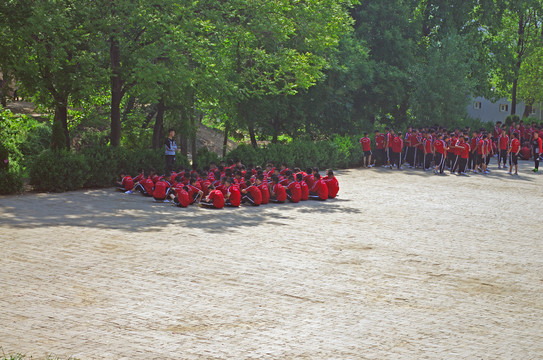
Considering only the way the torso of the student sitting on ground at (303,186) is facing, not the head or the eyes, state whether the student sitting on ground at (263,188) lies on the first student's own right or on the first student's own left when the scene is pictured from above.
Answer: on the first student's own left

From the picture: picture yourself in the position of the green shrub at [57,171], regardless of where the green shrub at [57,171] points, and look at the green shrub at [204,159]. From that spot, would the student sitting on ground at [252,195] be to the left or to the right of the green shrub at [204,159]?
right

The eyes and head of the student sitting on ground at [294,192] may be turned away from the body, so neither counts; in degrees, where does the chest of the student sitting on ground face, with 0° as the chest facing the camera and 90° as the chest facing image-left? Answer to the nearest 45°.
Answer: approximately 135°

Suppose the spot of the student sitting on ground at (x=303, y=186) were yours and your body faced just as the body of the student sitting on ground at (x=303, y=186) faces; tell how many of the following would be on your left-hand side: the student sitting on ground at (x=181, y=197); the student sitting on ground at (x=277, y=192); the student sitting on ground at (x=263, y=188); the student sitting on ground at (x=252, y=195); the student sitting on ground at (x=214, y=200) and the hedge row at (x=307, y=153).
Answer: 5

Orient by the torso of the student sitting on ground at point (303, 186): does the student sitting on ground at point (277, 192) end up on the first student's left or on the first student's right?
on the first student's left

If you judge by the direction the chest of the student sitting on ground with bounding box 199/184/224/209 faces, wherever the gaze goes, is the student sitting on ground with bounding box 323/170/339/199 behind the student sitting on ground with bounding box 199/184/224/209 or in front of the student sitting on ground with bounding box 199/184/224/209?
behind

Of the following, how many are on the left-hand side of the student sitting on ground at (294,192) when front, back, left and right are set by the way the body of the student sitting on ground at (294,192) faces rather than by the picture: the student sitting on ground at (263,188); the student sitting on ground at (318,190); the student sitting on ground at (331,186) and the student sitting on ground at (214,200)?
2

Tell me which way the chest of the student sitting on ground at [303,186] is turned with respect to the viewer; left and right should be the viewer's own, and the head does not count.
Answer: facing away from the viewer and to the left of the viewer

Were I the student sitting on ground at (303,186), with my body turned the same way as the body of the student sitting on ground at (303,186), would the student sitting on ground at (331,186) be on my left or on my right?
on my right

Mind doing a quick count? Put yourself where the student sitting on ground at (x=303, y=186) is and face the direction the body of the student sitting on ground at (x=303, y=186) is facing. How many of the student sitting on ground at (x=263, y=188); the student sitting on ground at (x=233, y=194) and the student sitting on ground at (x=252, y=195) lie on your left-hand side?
3

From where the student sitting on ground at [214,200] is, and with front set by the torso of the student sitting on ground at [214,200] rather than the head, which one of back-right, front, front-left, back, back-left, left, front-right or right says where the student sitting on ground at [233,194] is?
back-right
